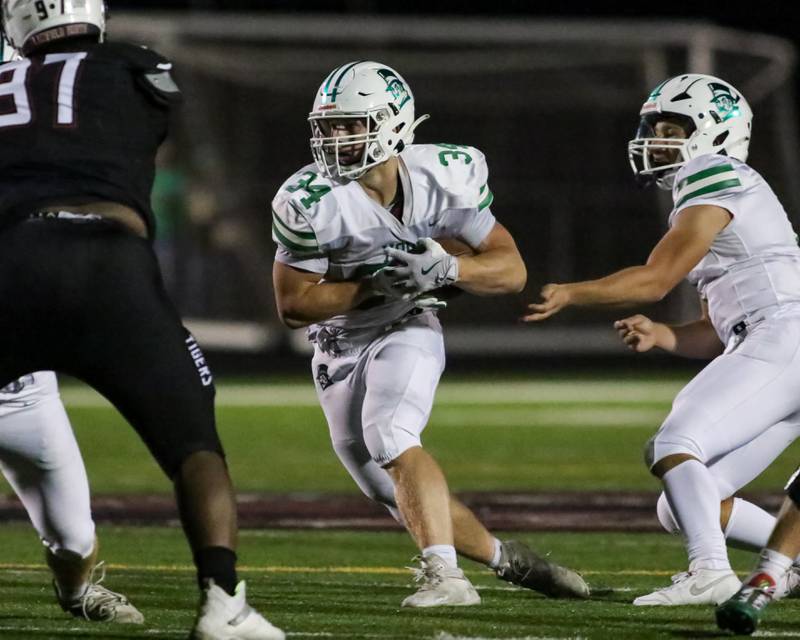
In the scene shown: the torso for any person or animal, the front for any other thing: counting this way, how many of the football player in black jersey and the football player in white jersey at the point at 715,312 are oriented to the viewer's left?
1

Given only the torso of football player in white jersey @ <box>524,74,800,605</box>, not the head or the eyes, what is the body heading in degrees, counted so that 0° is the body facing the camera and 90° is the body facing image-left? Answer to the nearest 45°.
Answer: approximately 90°

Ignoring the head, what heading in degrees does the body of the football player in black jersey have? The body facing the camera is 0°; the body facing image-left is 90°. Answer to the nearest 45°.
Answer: approximately 180°

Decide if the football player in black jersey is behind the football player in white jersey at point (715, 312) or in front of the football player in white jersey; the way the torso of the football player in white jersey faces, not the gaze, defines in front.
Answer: in front

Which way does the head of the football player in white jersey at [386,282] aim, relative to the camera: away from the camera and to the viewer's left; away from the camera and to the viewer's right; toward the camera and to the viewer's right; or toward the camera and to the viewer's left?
toward the camera and to the viewer's left

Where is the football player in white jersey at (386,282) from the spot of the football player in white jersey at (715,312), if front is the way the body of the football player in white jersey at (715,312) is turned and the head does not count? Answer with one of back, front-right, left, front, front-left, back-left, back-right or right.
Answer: front

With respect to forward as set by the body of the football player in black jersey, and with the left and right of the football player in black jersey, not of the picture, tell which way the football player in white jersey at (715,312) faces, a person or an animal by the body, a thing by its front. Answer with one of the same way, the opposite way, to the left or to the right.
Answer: to the left

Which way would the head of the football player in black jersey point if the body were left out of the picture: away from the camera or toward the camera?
away from the camera

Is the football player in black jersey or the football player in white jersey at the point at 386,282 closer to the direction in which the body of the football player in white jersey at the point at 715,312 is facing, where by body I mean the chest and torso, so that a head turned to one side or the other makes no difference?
the football player in white jersey
